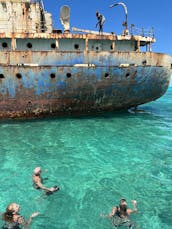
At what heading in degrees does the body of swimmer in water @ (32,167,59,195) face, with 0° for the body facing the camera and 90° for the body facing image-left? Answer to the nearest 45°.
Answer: approximately 315°

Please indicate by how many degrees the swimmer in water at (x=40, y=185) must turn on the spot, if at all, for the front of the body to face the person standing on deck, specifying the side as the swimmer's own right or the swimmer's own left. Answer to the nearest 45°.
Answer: approximately 135° to the swimmer's own left
